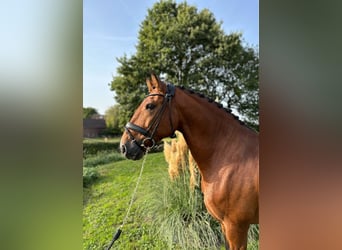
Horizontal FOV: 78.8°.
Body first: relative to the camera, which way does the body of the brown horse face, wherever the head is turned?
to the viewer's left
